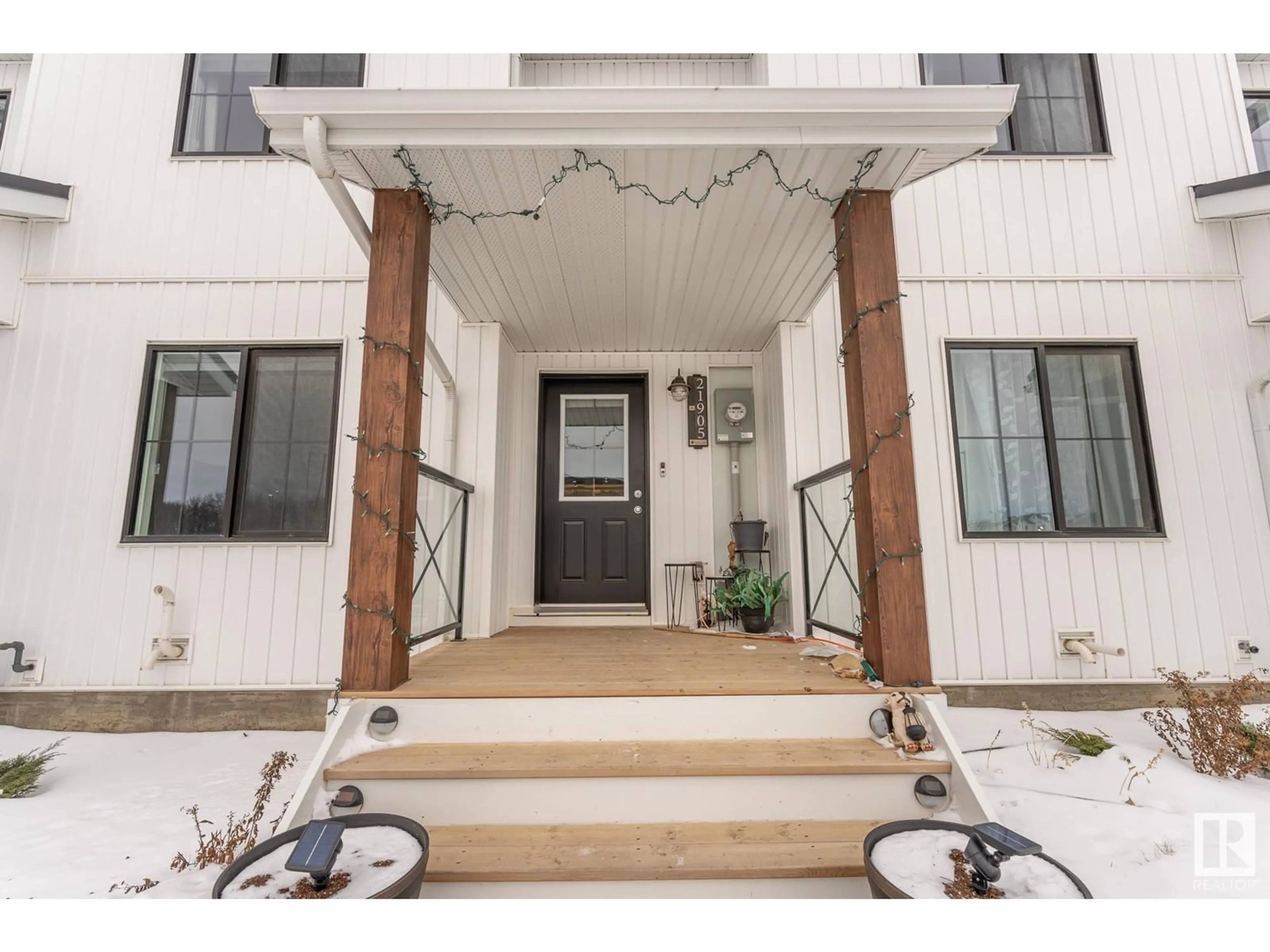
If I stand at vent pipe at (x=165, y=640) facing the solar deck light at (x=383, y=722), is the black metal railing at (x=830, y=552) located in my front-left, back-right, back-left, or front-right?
front-left

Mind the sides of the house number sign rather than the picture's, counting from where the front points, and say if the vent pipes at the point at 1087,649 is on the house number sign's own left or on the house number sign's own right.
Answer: on the house number sign's own left

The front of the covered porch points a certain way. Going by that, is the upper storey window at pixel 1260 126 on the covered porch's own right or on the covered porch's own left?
on the covered porch's own left

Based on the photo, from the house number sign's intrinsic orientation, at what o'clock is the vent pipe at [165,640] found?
The vent pipe is roughly at 2 o'clock from the house number sign.

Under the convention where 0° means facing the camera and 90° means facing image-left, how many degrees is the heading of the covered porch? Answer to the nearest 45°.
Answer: approximately 0°

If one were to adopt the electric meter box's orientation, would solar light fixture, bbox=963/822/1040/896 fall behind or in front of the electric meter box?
in front

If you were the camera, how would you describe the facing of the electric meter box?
facing the viewer

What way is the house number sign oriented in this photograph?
toward the camera

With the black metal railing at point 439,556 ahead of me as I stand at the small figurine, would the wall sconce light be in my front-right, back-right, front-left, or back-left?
front-right

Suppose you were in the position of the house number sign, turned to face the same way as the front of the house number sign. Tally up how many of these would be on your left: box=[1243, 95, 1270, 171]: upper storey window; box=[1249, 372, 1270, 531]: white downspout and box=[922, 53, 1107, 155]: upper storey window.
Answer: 3

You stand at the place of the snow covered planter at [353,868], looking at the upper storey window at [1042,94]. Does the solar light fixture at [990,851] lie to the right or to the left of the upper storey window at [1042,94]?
right

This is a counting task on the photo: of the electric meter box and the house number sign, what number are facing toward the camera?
2

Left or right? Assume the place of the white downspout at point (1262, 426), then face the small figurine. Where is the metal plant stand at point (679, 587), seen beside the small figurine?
right

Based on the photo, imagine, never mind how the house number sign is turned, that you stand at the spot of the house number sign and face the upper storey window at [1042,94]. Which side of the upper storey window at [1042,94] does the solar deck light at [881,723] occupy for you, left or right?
right

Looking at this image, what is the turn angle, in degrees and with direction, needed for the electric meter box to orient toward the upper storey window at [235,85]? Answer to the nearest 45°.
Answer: approximately 45° to its right

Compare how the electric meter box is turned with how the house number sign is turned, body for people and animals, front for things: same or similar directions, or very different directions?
same or similar directions

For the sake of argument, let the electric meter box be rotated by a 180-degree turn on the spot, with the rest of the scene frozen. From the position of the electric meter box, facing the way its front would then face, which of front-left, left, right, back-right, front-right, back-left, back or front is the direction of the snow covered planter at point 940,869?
back
